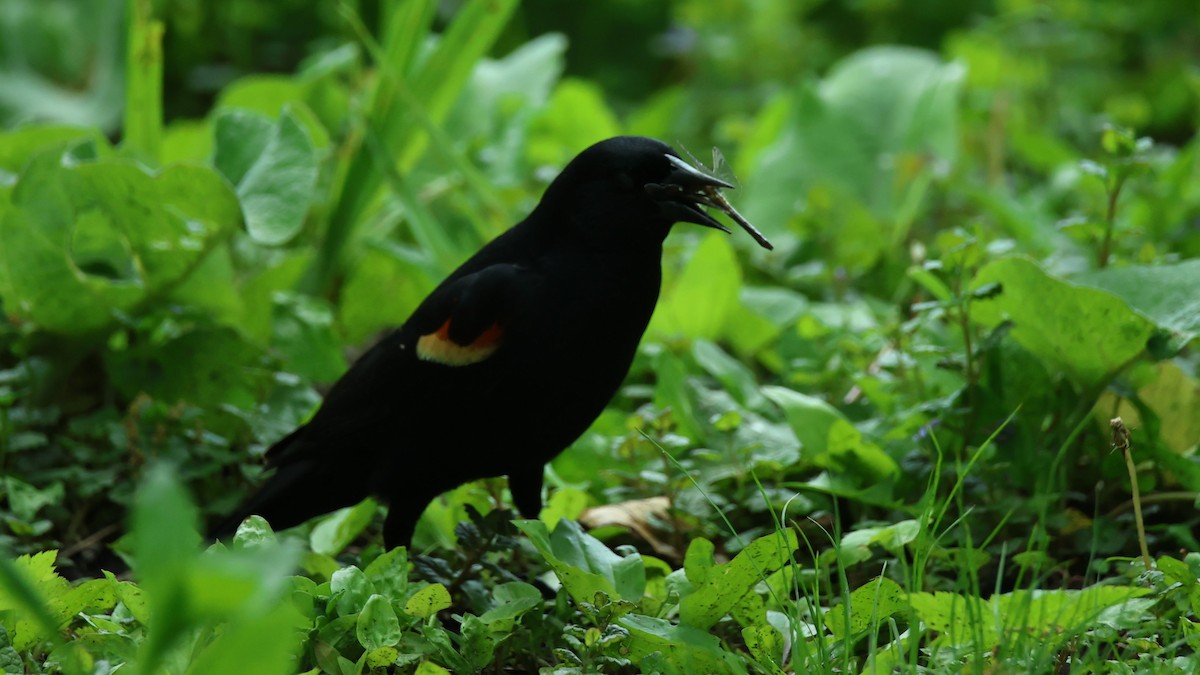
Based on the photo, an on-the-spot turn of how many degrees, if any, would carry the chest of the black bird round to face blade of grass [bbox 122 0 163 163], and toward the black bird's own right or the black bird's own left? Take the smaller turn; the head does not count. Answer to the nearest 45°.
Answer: approximately 135° to the black bird's own left

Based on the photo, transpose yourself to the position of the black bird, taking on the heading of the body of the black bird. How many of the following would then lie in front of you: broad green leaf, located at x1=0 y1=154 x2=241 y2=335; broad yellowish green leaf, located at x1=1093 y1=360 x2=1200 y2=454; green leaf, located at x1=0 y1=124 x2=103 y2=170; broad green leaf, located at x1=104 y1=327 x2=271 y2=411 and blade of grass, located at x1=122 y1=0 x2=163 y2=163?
1

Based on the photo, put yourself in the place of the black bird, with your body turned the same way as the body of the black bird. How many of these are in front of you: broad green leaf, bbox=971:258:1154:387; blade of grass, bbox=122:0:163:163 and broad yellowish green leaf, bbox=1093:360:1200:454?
2

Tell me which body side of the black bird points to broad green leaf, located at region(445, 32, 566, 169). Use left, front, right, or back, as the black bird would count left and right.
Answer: left

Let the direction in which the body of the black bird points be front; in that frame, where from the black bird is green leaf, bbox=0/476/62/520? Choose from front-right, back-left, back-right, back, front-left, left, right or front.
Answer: back

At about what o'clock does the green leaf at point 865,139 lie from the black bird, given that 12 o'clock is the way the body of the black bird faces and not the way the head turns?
The green leaf is roughly at 10 o'clock from the black bird.

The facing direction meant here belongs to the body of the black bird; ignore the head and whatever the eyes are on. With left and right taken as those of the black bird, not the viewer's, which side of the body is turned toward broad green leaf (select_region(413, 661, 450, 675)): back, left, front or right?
right

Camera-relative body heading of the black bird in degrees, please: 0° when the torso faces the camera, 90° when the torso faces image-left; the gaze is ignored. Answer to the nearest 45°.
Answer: approximately 270°
